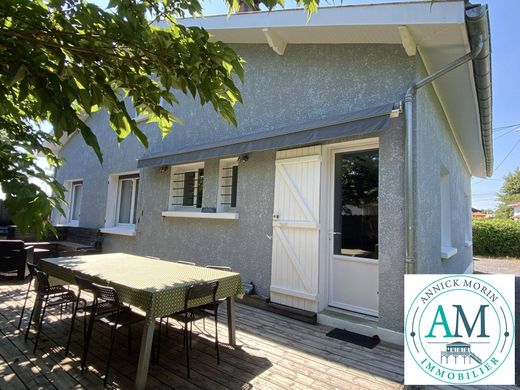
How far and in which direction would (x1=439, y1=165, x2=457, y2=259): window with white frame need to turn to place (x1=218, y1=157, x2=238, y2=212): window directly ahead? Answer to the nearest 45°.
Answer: approximately 135° to its right

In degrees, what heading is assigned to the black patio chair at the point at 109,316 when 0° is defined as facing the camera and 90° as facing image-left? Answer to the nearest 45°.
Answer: approximately 225°

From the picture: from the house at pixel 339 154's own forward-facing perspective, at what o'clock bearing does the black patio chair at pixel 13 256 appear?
The black patio chair is roughly at 2 o'clock from the house.

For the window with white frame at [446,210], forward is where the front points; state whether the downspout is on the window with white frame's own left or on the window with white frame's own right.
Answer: on the window with white frame's own right

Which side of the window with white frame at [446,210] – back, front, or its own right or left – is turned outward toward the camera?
right

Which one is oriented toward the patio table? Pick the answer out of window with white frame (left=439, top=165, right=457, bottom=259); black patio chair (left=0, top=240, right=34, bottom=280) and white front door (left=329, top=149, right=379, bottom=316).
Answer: the white front door

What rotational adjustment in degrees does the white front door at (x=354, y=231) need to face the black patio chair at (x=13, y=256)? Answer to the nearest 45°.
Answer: approximately 45° to its right

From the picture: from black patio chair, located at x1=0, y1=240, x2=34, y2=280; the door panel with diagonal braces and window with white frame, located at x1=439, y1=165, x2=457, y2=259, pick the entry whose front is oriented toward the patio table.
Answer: the door panel with diagonal braces

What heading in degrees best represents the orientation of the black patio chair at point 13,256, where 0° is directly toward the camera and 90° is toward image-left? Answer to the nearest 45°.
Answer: approximately 225°

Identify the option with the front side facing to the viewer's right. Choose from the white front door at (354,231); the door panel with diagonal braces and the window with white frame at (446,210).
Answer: the window with white frame

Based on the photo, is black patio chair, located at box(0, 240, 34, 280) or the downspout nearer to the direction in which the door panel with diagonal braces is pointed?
the black patio chair

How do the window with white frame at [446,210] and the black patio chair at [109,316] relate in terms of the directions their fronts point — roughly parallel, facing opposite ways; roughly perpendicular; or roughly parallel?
roughly perpendicular

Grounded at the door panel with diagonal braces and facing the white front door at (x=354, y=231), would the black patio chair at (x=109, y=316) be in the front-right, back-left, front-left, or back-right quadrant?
back-right

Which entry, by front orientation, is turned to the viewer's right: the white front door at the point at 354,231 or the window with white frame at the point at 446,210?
the window with white frame
